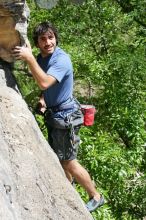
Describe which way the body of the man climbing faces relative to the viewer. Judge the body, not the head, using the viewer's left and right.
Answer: facing to the left of the viewer
